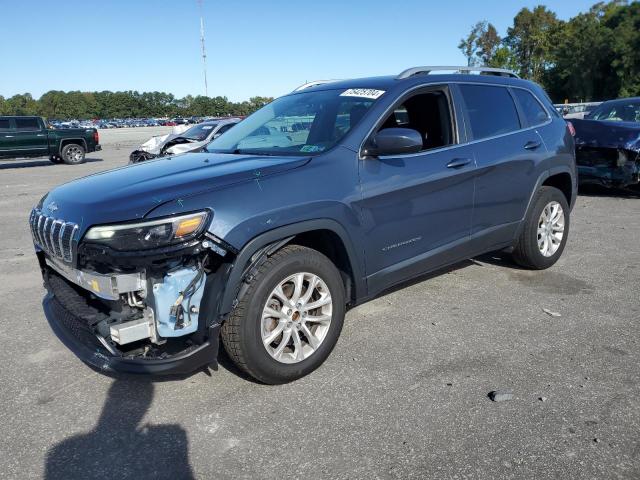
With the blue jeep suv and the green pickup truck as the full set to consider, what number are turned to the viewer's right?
0

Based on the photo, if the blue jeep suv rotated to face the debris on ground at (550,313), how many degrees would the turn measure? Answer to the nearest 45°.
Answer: approximately 135° to its left

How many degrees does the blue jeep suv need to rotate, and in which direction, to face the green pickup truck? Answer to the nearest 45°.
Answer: approximately 90° to its right

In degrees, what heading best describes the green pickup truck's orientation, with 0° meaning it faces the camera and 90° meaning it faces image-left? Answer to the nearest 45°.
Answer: approximately 90°

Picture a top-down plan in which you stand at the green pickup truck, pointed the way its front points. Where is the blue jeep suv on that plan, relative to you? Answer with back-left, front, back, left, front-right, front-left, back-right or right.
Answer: left

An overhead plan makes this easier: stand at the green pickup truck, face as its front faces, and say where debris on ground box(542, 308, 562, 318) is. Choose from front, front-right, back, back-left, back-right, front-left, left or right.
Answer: left
